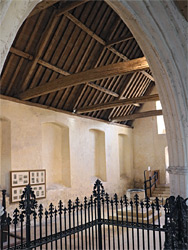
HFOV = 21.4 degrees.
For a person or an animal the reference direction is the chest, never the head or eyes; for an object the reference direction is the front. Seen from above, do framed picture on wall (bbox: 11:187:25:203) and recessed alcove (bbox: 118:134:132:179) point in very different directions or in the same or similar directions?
same or similar directions

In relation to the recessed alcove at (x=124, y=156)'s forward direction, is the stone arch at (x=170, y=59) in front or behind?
in front

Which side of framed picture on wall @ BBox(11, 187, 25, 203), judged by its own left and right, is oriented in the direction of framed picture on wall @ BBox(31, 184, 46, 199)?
left

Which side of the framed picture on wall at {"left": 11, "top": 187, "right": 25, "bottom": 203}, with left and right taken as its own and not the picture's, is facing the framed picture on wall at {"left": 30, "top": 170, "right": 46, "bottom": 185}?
left

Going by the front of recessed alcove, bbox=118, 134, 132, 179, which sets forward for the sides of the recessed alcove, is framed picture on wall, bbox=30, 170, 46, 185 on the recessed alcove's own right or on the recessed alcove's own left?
on the recessed alcove's own right

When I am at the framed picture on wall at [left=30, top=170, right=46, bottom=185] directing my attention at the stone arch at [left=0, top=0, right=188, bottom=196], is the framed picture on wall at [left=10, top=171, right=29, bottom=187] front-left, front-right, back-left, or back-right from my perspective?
front-right

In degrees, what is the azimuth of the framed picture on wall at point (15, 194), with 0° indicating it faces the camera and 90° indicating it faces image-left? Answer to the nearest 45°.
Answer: approximately 315°

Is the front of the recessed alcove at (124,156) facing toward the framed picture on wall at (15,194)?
no

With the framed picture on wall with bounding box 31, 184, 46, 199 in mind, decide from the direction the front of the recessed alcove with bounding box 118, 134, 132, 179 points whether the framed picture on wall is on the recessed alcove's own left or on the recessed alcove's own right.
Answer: on the recessed alcove's own right

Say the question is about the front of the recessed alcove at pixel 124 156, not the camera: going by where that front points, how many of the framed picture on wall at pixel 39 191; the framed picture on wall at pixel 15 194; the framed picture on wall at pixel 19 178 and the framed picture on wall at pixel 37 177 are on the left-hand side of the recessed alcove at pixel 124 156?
0

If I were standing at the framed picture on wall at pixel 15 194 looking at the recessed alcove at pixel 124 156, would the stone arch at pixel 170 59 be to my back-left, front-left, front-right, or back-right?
back-right

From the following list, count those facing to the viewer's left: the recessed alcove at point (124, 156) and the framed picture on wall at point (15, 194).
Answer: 0

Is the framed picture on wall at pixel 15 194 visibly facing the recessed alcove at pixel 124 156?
no

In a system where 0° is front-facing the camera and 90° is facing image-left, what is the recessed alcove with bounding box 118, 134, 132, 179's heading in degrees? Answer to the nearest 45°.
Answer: approximately 315°

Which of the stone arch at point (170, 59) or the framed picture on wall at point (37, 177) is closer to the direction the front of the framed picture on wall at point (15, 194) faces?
the stone arch
